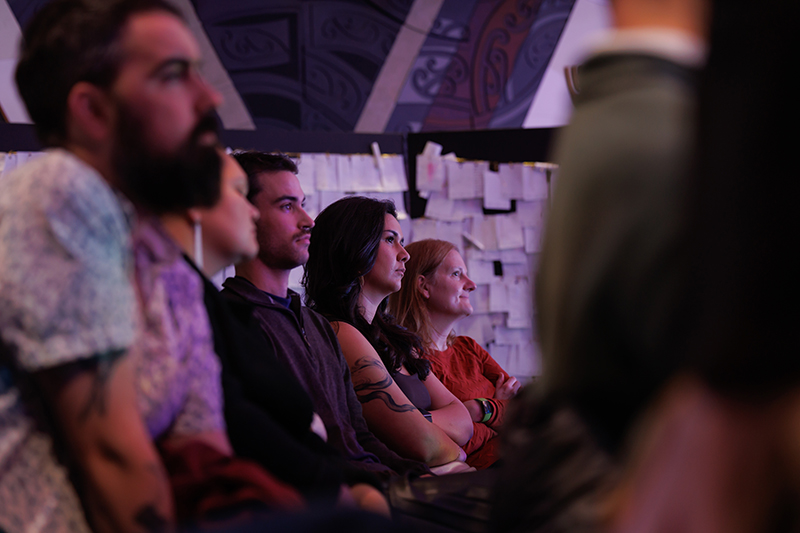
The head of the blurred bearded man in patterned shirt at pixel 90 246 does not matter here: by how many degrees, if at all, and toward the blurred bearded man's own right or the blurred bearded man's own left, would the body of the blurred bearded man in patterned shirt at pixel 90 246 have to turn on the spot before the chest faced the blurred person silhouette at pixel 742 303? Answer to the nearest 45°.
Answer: approximately 45° to the blurred bearded man's own right

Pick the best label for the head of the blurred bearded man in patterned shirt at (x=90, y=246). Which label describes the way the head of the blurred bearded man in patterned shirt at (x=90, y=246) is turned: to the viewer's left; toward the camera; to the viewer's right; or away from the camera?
to the viewer's right

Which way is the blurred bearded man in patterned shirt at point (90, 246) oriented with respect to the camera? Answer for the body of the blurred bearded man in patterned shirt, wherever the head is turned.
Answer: to the viewer's right
